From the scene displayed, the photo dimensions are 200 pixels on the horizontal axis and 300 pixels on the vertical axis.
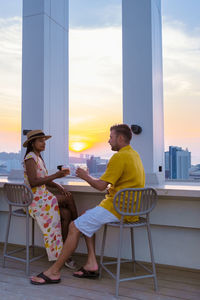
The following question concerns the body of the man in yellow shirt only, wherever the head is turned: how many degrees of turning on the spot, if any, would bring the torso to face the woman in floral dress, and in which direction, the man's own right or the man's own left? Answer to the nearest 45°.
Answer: approximately 45° to the man's own right

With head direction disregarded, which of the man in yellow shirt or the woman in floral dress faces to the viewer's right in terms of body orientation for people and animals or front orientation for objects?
the woman in floral dress

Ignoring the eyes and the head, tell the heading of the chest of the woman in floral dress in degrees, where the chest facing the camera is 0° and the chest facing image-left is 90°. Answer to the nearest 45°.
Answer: approximately 270°

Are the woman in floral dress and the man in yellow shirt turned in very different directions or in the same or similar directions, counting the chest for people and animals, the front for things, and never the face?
very different directions

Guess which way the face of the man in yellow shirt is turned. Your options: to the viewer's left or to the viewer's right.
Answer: to the viewer's left

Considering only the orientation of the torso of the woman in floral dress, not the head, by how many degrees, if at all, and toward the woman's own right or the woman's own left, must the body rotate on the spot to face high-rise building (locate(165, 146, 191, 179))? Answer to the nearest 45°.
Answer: approximately 45° to the woman's own left

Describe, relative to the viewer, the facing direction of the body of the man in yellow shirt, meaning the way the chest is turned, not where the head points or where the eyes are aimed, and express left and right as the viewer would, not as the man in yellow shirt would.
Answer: facing to the left of the viewer

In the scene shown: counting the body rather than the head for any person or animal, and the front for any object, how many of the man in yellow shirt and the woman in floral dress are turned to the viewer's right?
1

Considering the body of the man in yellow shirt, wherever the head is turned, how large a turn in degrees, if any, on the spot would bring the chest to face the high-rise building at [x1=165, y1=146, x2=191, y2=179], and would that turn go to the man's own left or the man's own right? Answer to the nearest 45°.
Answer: approximately 135° to the man's own right

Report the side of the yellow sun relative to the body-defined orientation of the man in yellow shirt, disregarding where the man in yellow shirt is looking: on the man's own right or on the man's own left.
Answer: on the man's own right
